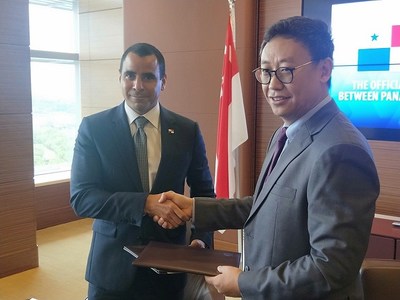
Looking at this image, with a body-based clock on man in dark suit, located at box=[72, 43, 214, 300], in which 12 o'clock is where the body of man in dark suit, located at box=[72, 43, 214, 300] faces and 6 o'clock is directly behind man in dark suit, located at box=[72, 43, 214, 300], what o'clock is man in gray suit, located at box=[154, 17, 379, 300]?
man in gray suit, located at box=[154, 17, 379, 300] is roughly at 11 o'clock from man in dark suit, located at box=[72, 43, 214, 300].

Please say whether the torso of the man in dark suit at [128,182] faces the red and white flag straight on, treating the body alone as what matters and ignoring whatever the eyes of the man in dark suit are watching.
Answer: no

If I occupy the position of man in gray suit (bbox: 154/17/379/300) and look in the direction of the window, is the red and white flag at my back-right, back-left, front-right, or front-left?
front-right

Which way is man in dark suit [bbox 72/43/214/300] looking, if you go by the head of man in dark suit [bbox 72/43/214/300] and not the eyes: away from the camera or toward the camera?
toward the camera

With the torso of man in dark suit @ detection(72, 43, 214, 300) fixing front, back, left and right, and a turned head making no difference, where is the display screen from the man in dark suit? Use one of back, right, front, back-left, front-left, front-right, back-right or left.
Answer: back-left

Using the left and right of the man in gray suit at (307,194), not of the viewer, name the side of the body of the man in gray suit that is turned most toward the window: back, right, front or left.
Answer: right

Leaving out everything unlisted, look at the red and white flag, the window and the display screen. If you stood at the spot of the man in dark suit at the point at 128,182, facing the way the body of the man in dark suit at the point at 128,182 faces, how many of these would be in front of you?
0

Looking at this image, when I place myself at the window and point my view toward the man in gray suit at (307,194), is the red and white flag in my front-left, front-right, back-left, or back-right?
front-left

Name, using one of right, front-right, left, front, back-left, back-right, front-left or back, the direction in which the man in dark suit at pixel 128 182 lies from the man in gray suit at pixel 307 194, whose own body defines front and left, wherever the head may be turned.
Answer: right

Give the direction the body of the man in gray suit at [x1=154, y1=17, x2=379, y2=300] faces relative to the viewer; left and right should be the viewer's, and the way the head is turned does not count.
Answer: facing the viewer and to the left of the viewer

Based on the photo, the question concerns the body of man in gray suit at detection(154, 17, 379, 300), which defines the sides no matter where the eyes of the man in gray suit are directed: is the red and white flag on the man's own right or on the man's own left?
on the man's own right

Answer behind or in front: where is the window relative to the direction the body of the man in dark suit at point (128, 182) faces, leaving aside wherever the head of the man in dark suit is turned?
behind

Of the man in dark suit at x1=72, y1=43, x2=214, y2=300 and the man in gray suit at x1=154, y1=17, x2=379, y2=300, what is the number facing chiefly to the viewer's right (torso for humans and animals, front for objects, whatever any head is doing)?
0

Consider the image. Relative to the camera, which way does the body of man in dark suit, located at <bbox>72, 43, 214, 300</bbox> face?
toward the camera

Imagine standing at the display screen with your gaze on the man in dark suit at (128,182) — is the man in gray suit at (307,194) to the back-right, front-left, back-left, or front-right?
front-left

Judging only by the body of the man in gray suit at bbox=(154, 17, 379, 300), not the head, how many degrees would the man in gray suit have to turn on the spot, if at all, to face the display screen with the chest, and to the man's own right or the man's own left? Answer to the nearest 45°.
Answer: approximately 135° to the man's own right
